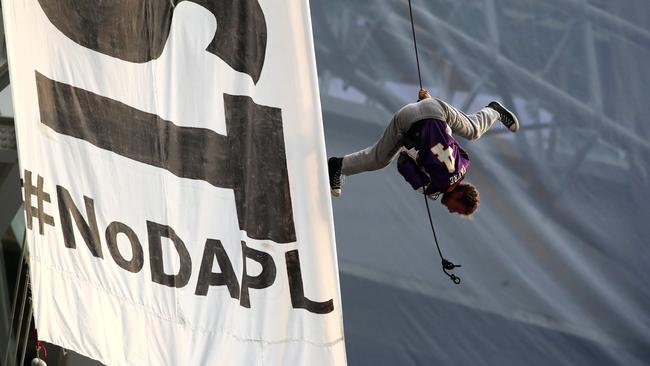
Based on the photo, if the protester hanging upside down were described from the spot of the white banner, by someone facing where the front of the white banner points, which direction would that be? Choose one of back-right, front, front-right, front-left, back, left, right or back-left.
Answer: left

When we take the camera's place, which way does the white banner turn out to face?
facing the viewer
